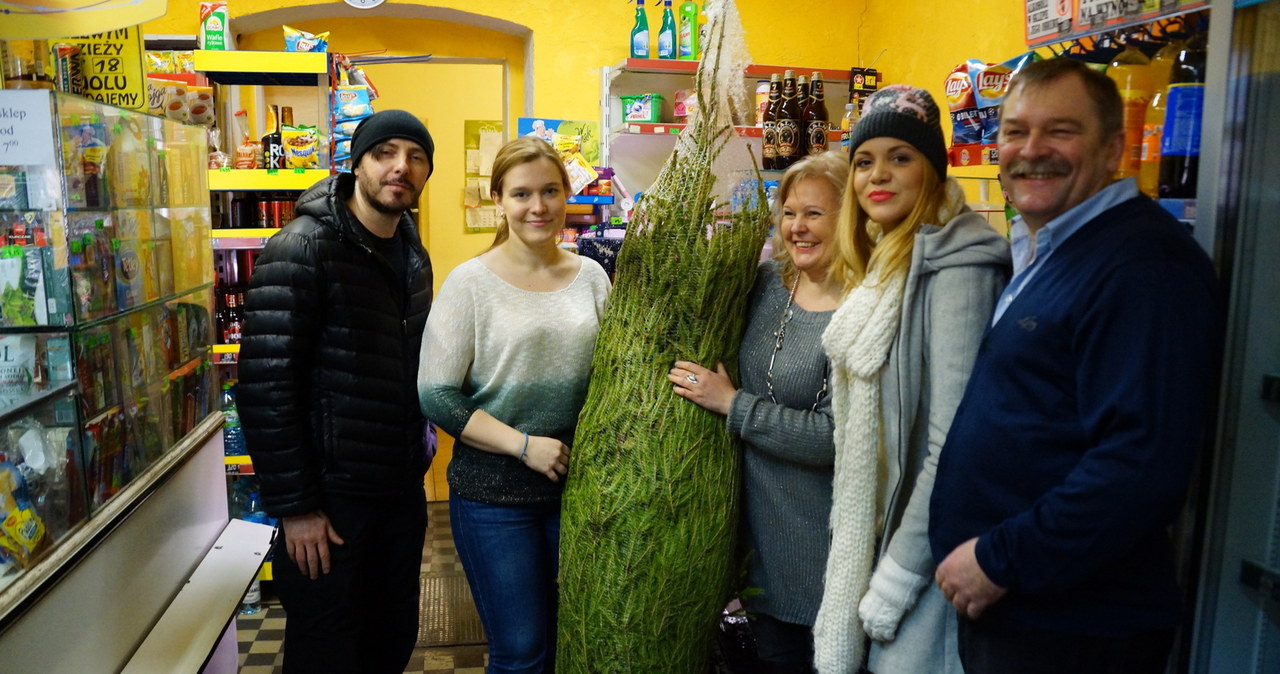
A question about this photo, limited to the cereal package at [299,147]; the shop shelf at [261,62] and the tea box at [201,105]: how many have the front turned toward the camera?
3

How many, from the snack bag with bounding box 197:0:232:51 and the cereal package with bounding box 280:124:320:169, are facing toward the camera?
2

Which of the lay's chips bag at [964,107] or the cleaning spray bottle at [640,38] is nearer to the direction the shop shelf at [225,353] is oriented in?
the lay's chips bag

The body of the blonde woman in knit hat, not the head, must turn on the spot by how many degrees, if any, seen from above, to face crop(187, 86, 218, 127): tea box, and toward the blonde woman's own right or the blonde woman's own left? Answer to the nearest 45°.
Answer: approximately 90° to the blonde woman's own right

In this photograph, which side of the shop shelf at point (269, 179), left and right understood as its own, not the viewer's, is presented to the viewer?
front

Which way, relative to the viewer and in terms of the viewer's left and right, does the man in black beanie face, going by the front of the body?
facing the viewer and to the right of the viewer

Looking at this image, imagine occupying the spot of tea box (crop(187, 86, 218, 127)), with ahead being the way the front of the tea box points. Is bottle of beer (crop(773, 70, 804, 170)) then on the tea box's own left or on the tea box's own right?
on the tea box's own left

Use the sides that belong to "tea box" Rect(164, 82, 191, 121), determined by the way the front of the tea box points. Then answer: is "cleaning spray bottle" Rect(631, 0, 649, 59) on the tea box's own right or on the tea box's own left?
on the tea box's own left

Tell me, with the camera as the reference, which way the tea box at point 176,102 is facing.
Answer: facing the viewer

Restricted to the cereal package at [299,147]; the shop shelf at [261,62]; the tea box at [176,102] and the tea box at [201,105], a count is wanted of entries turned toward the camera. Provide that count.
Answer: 4
